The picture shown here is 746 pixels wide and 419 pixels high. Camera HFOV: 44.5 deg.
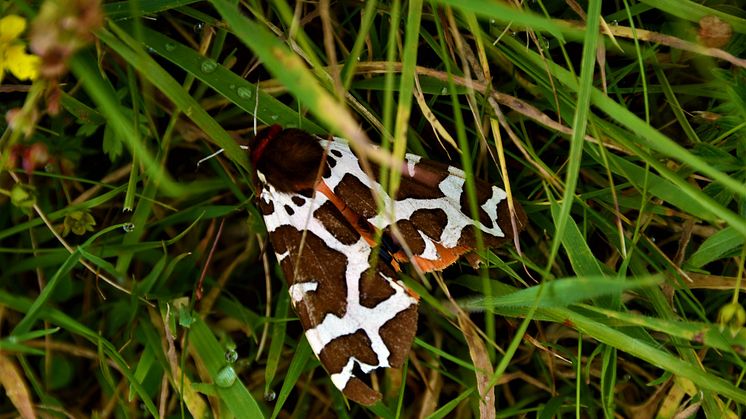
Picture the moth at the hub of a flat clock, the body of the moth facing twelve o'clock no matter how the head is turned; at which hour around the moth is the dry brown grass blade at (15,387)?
The dry brown grass blade is roughly at 10 o'clock from the moth.

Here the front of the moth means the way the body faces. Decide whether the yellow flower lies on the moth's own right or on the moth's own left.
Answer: on the moth's own left

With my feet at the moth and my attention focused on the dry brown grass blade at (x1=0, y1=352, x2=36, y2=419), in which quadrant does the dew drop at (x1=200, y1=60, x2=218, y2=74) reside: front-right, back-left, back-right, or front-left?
front-right

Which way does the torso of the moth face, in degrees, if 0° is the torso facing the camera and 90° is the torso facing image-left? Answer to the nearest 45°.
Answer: approximately 135°
